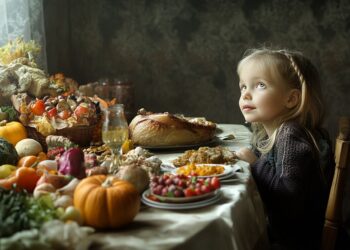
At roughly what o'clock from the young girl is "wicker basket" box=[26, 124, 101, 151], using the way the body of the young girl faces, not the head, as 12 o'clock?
The wicker basket is roughly at 12 o'clock from the young girl.

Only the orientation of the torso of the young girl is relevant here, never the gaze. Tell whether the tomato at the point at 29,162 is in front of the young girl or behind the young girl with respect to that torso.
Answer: in front

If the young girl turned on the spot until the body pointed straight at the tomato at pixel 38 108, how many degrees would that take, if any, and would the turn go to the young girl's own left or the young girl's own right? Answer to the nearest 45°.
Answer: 0° — they already face it

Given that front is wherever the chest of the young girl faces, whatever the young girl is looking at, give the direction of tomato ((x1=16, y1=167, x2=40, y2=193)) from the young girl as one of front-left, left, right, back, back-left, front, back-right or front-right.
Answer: front-left

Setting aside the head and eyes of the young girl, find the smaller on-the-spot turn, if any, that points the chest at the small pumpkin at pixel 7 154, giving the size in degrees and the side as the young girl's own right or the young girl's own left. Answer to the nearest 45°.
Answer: approximately 45° to the young girl's own left

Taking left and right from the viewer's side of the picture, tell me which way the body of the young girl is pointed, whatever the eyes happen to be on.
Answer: facing to the left of the viewer

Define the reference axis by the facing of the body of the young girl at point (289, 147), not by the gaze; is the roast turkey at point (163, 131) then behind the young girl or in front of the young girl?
in front

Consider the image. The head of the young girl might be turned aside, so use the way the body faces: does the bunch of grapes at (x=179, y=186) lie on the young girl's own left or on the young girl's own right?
on the young girl's own left

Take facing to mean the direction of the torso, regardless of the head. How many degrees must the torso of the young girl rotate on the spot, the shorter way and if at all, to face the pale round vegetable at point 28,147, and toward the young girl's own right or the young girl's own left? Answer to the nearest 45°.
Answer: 0° — they already face it
